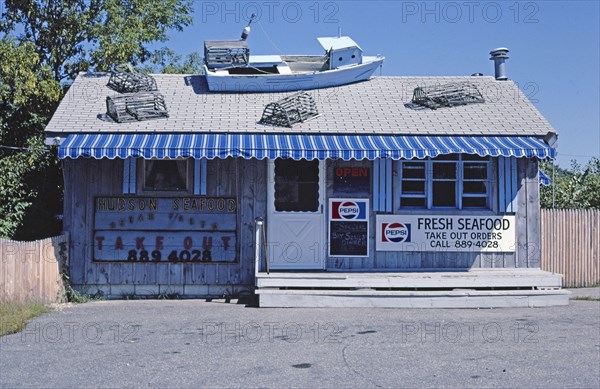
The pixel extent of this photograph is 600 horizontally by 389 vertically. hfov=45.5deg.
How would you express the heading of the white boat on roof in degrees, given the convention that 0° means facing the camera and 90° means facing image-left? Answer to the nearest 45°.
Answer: approximately 270°

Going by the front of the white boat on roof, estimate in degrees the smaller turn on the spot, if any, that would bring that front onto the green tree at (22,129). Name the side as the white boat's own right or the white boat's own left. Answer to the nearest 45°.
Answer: approximately 180°

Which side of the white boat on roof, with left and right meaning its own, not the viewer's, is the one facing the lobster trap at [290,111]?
right

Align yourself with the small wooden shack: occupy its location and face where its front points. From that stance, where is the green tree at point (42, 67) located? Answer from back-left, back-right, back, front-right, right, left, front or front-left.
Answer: back-right

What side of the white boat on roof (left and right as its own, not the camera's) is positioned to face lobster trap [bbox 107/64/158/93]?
back

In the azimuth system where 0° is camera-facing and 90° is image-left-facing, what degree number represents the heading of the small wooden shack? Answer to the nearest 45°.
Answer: approximately 0°

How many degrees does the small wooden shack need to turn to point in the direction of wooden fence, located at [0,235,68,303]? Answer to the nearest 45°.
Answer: approximately 90° to its right
